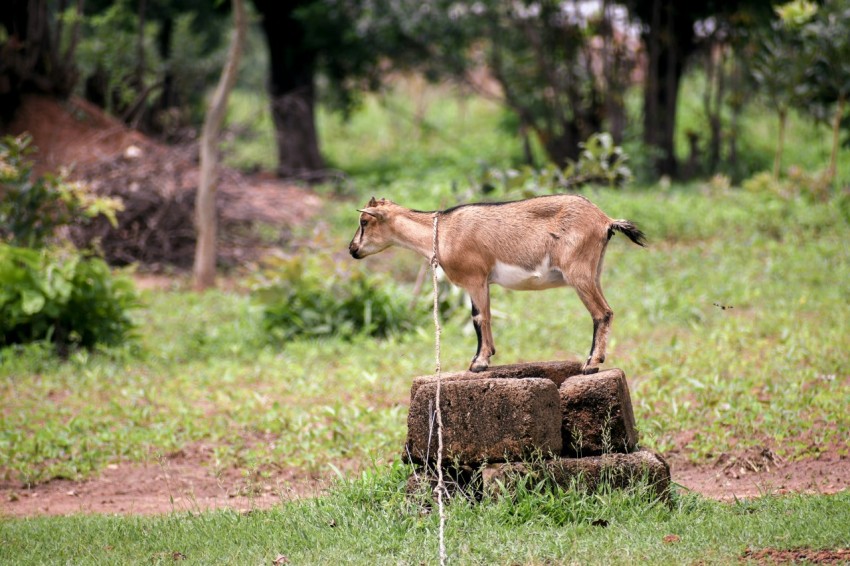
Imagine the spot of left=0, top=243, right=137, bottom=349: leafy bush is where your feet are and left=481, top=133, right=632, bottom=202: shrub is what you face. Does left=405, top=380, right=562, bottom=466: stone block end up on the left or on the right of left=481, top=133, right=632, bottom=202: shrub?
right

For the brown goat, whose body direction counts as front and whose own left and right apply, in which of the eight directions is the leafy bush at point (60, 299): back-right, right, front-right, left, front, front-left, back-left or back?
front-right

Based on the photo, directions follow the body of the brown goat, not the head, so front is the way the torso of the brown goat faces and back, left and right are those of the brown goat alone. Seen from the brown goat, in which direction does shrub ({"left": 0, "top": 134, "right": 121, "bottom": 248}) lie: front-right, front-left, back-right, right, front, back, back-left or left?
front-right

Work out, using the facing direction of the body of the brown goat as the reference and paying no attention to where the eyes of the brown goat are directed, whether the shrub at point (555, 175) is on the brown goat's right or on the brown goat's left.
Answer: on the brown goat's right

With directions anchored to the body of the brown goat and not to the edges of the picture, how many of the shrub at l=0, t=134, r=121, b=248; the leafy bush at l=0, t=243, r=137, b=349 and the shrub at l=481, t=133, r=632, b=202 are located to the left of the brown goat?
0

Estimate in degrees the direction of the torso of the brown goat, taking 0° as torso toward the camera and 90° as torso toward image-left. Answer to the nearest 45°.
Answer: approximately 90°

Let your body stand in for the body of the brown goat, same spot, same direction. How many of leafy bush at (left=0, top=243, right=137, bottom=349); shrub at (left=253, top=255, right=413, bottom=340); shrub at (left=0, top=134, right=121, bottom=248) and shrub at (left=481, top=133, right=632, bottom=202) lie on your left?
0

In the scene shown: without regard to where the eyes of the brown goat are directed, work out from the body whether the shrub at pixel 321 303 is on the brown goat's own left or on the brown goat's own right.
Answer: on the brown goat's own right
